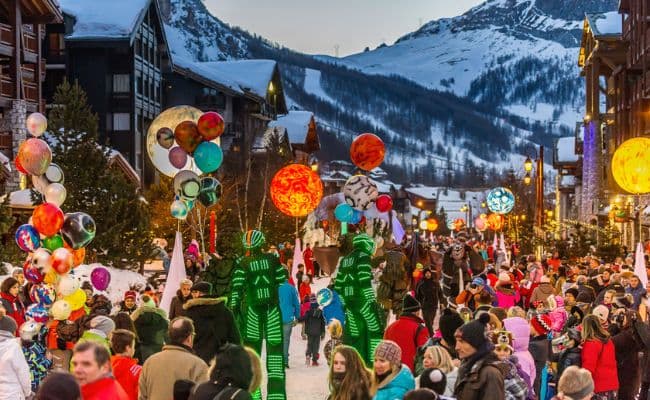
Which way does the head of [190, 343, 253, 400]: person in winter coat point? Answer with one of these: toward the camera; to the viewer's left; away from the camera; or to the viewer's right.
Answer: away from the camera

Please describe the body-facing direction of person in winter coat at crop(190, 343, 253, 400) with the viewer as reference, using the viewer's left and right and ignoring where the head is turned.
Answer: facing away from the viewer and to the right of the viewer

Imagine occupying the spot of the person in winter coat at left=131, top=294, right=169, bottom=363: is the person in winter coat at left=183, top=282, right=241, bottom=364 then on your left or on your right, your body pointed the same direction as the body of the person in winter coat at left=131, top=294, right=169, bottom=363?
on your right

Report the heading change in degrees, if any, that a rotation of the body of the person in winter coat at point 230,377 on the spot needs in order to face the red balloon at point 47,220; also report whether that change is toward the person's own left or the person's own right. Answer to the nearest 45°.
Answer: approximately 45° to the person's own left

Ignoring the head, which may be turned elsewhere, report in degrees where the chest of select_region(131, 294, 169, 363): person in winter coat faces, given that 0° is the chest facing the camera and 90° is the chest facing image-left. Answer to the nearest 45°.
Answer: approximately 180°

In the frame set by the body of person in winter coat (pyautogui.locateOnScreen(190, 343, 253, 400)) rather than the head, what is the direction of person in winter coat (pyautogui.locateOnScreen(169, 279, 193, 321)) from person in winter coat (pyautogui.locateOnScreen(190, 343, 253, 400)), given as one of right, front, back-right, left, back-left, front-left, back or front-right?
front-left

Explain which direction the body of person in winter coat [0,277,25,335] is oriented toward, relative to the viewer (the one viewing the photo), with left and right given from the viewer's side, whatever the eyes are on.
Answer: facing the viewer and to the right of the viewer
